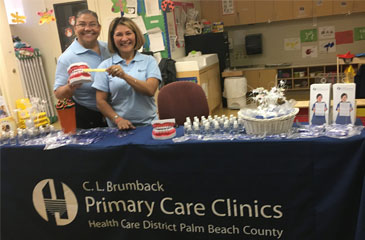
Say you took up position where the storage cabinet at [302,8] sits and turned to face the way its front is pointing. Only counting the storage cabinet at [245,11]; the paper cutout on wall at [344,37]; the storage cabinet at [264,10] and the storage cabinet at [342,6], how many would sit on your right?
2

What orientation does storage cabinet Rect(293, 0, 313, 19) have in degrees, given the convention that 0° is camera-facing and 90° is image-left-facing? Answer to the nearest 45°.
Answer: approximately 0°

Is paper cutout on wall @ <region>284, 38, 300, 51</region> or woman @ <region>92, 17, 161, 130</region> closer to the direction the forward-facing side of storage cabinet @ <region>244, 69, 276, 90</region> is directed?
the woman

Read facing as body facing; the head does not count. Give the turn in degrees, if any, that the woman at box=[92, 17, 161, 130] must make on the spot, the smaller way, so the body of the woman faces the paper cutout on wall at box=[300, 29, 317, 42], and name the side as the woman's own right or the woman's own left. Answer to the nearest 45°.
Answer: approximately 135° to the woman's own left
